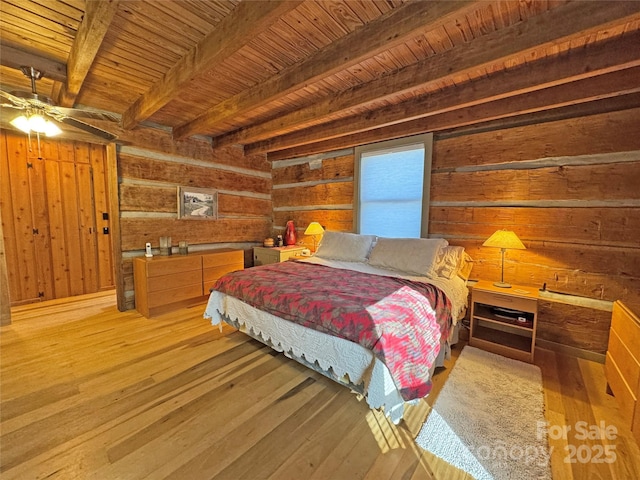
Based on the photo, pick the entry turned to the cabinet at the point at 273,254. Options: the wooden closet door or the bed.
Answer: the wooden closet door

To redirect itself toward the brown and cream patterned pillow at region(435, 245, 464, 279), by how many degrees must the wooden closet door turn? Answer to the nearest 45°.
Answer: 0° — it already faces it

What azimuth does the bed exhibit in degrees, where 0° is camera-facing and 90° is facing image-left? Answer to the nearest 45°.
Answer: approximately 45°

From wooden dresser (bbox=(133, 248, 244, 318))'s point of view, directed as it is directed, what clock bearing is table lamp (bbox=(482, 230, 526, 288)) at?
The table lamp is roughly at 12 o'clock from the wooden dresser.

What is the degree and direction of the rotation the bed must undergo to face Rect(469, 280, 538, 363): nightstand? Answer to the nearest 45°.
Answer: approximately 135° to its left

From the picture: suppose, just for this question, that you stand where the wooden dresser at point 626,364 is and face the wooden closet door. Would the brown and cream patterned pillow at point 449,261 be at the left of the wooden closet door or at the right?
right

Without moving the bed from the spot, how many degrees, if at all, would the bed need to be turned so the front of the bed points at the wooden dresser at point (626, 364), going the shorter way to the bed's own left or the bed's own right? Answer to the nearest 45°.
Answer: approximately 135° to the bed's own left

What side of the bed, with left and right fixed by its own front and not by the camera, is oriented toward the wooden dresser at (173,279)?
right

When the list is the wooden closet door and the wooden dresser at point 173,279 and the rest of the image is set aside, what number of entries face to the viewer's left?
0

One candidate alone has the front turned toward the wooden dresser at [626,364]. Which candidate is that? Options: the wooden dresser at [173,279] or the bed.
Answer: the wooden dresser at [173,279]

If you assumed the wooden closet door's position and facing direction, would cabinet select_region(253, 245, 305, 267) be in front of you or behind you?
in front

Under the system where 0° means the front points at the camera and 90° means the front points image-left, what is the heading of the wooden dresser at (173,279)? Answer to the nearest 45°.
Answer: approximately 315°

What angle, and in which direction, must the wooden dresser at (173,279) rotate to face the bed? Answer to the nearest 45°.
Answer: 0° — it already faces it
